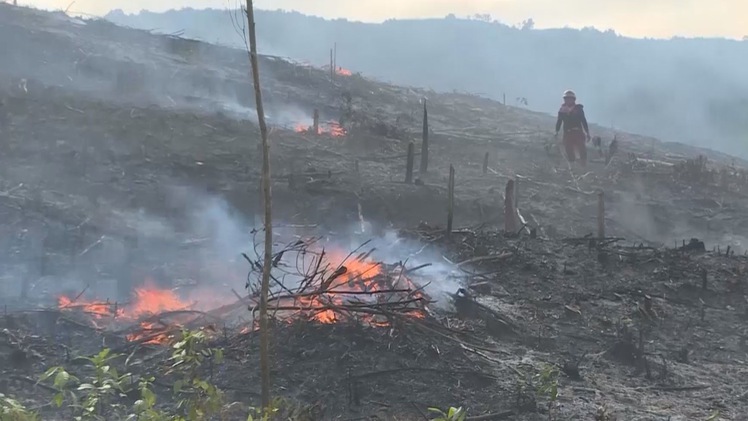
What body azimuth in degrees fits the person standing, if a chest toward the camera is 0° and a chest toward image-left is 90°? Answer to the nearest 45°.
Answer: approximately 0°

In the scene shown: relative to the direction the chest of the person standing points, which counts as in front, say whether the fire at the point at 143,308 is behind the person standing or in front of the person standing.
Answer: in front

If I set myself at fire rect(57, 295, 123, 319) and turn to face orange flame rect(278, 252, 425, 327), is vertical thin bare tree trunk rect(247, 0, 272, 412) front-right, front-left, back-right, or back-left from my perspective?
front-right

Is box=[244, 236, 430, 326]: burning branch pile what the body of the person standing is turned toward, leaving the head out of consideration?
yes

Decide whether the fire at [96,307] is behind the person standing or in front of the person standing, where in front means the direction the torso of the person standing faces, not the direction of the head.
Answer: in front

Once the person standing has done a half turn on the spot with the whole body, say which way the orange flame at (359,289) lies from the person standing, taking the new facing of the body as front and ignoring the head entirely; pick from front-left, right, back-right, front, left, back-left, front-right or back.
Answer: back
